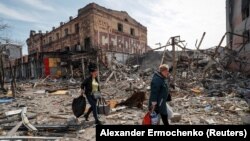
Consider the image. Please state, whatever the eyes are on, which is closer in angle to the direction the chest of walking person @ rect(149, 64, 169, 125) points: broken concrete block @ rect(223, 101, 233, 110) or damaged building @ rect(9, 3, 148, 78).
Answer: the broken concrete block

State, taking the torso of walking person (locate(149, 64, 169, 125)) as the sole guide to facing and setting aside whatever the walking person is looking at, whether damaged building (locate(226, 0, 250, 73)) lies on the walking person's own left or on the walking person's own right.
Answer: on the walking person's own left

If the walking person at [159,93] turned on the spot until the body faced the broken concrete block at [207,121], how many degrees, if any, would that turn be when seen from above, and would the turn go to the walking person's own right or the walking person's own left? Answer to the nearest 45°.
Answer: approximately 45° to the walking person's own left

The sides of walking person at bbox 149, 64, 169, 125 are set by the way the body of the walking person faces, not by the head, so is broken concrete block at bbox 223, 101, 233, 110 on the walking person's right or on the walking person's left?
on the walking person's left

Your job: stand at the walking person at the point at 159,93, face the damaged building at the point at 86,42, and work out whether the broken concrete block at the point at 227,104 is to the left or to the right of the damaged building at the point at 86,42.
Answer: right
